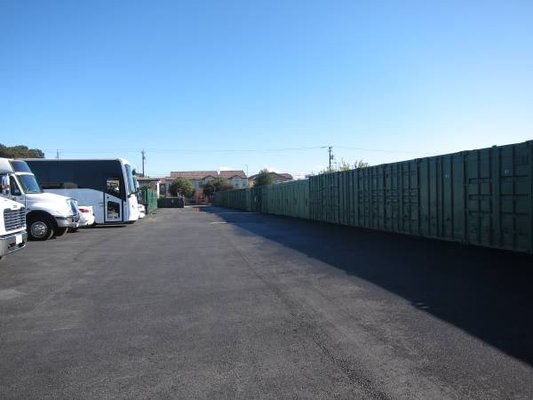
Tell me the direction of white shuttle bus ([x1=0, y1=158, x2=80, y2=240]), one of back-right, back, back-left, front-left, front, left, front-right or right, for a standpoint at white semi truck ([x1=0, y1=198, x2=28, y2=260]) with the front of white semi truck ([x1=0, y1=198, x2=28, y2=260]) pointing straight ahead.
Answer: back-left

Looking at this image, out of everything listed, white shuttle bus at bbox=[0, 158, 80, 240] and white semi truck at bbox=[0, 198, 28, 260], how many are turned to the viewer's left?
0

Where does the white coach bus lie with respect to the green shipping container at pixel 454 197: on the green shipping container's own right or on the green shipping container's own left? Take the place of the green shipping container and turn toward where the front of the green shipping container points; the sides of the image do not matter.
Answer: on the green shipping container's own right

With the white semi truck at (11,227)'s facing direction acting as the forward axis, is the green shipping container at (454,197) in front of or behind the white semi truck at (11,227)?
in front

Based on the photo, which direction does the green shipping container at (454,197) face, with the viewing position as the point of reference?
facing the viewer and to the left of the viewer

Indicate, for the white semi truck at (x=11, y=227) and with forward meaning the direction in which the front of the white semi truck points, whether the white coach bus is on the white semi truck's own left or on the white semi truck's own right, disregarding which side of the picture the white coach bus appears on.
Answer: on the white semi truck's own left

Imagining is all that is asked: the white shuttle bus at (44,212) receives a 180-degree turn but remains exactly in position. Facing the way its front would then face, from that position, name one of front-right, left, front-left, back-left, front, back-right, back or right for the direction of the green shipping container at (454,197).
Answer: back
